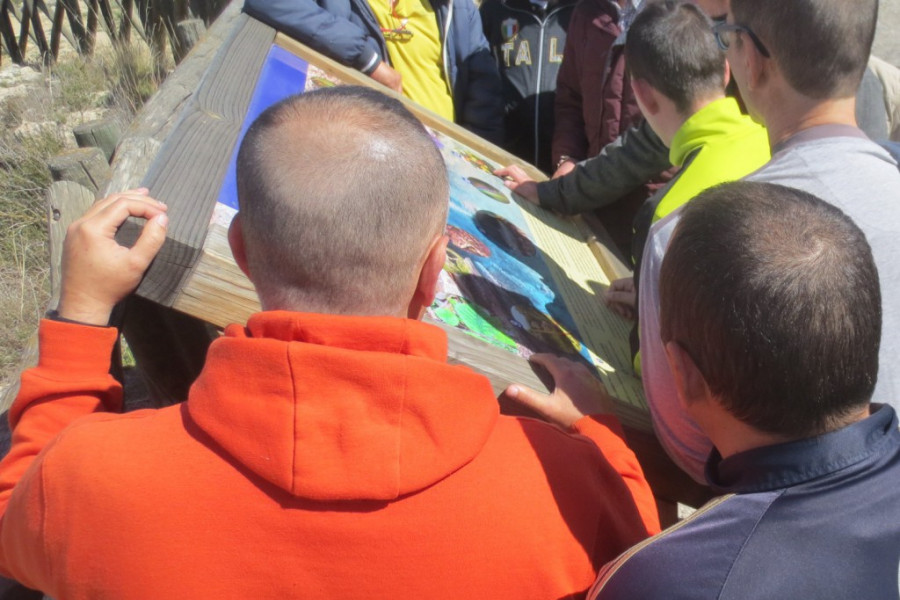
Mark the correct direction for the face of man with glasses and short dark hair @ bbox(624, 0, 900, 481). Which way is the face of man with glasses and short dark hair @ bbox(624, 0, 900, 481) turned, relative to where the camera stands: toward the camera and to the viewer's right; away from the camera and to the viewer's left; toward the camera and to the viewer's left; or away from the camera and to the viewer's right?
away from the camera and to the viewer's left

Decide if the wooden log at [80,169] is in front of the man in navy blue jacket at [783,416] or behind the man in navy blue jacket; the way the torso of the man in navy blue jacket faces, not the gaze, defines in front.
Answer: in front

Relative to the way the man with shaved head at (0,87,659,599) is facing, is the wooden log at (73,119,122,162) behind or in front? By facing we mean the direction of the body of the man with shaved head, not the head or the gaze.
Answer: in front

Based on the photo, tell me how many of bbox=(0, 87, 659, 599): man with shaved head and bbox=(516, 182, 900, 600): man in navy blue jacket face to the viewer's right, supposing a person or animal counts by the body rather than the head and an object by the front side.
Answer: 0

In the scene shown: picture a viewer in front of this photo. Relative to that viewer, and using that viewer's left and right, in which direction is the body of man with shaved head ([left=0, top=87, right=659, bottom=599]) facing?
facing away from the viewer

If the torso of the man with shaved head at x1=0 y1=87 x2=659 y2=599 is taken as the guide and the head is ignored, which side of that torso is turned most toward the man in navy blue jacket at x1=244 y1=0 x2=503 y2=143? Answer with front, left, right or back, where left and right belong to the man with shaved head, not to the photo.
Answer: front

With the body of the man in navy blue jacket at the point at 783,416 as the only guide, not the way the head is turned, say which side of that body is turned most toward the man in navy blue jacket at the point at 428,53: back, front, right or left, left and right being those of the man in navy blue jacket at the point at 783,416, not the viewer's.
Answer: front

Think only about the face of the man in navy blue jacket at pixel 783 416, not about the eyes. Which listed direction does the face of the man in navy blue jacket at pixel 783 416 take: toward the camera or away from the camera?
away from the camera

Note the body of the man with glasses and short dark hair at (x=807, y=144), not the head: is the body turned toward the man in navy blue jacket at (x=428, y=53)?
yes

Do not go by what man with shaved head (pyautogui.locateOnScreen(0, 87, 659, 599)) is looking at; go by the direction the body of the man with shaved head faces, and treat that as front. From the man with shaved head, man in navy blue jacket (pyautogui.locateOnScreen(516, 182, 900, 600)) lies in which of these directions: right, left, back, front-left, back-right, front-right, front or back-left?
right

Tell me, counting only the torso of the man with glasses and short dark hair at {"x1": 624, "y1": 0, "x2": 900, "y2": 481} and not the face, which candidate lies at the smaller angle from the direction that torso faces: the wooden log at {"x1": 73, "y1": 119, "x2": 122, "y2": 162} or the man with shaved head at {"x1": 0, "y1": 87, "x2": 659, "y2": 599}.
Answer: the wooden log

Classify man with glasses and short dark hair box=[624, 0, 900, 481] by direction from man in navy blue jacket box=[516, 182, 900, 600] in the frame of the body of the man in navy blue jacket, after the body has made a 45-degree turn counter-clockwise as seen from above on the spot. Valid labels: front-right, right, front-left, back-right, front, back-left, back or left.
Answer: right
